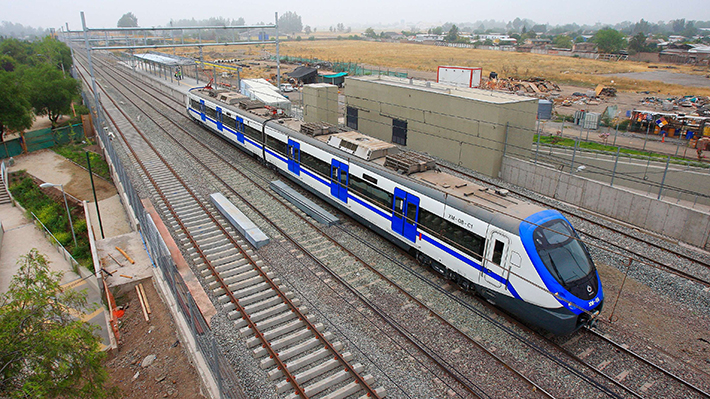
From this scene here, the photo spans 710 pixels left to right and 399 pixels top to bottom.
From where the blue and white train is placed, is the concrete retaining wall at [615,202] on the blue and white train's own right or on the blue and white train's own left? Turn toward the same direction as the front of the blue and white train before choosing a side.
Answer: on the blue and white train's own left

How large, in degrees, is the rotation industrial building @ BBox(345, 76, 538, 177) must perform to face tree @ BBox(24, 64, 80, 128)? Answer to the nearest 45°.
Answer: approximately 45° to its right

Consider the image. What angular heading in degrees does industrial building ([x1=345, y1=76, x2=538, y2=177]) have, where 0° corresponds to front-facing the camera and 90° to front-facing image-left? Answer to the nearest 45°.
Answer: approximately 45°

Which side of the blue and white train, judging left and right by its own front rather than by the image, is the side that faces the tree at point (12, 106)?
back

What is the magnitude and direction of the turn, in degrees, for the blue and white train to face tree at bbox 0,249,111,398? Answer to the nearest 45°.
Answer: approximately 90° to its right

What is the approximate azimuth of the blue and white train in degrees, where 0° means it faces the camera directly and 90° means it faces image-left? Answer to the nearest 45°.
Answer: approximately 315°

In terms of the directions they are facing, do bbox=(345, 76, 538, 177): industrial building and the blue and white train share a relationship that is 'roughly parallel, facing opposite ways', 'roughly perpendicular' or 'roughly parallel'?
roughly perpendicular

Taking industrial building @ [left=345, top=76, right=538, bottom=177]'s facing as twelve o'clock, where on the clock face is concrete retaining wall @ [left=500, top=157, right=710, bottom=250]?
The concrete retaining wall is roughly at 9 o'clock from the industrial building.
